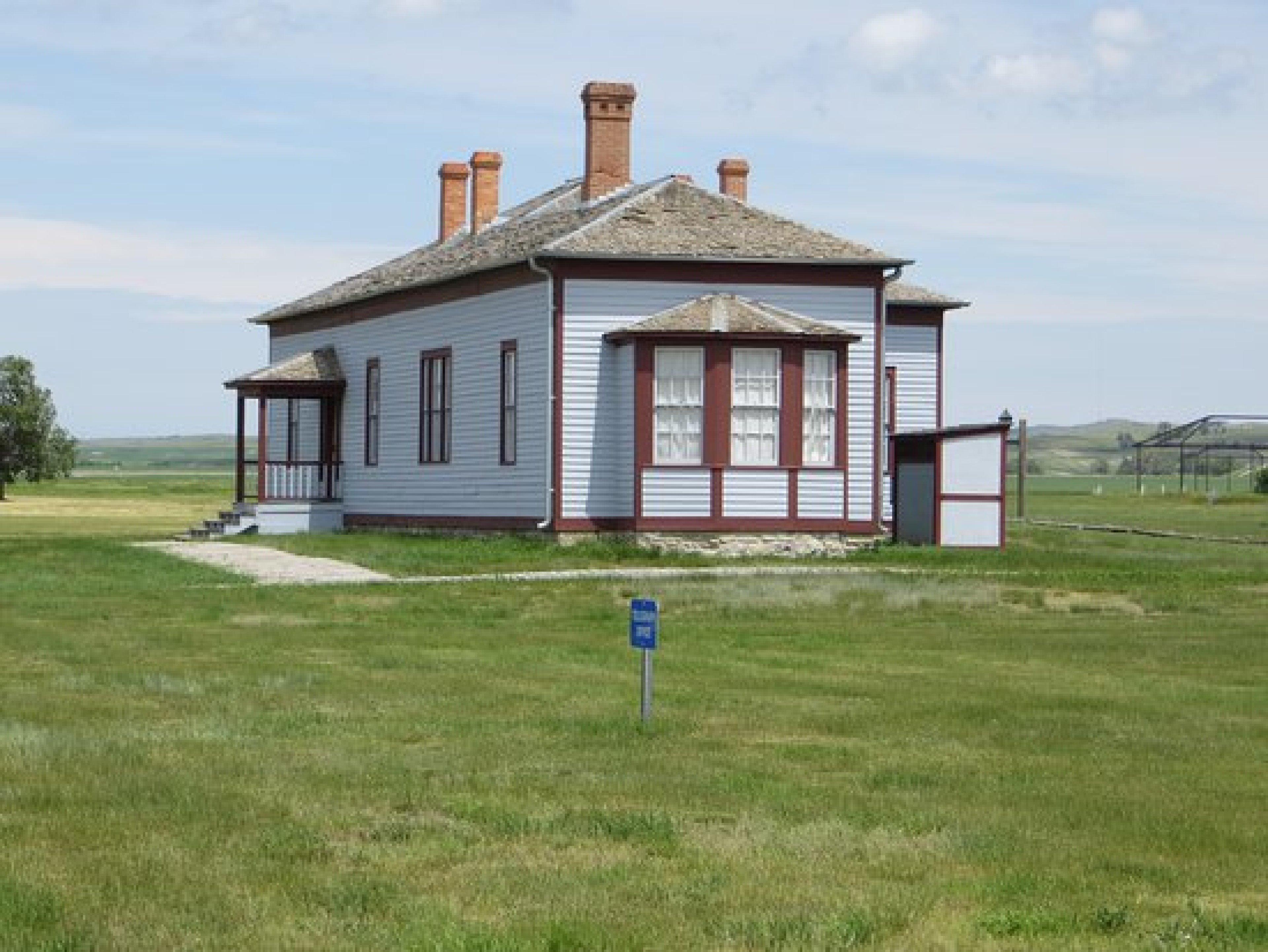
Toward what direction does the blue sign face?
toward the camera

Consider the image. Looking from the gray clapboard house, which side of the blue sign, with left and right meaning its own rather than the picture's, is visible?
back
